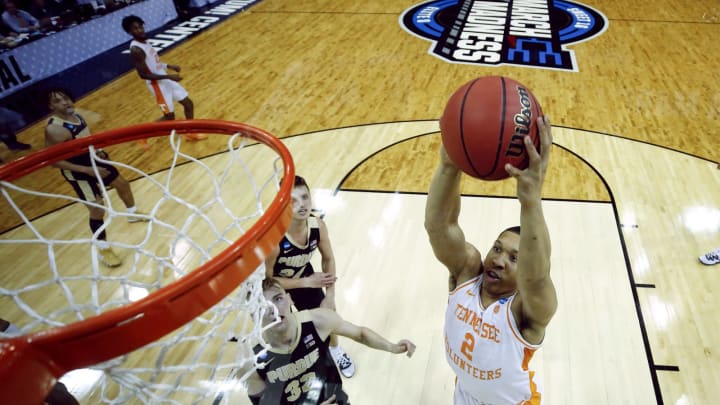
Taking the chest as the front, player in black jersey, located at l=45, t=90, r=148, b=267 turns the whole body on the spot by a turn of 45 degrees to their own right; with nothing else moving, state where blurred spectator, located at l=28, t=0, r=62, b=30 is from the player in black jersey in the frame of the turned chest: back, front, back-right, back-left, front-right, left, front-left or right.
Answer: back

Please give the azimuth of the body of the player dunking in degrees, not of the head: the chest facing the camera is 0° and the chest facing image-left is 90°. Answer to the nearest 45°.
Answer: approximately 45°

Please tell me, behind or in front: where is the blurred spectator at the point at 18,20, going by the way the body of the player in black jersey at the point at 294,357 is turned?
behind

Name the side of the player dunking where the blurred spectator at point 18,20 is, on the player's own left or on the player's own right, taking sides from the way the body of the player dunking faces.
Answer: on the player's own right

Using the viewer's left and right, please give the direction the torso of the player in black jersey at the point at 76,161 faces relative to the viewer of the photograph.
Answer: facing the viewer and to the right of the viewer

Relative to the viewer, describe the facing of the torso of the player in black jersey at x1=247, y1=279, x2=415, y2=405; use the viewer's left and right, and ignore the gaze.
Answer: facing the viewer

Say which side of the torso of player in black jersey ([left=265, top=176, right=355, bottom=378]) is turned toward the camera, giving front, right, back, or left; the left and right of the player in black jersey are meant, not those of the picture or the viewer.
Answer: front

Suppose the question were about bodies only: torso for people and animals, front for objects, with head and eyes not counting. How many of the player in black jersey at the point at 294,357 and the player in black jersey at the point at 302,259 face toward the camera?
2

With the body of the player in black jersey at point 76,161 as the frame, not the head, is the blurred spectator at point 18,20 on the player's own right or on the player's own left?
on the player's own left

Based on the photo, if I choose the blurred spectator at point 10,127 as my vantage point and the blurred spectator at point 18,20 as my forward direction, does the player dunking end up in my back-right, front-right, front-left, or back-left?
back-right

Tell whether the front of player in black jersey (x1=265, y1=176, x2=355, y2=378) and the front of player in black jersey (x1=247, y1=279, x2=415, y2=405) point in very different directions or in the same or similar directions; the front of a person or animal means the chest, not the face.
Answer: same or similar directions
